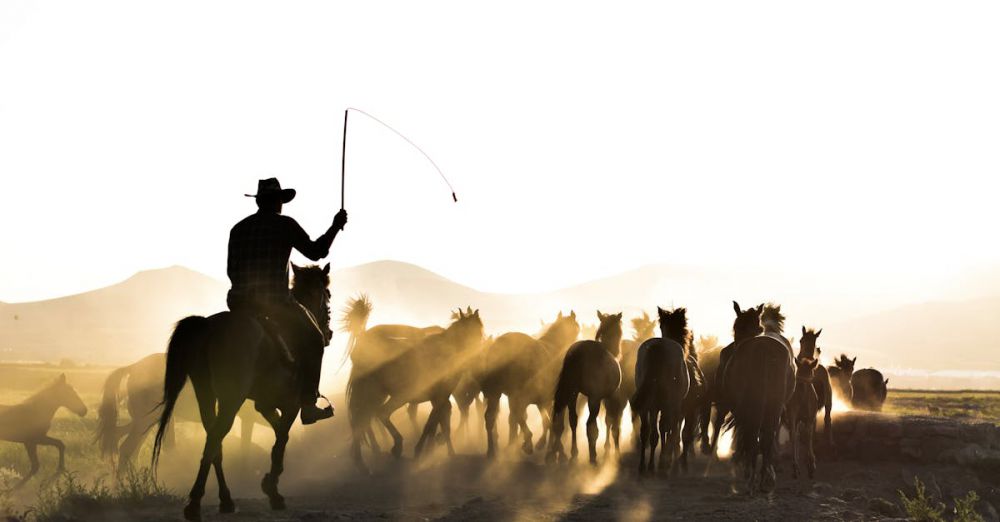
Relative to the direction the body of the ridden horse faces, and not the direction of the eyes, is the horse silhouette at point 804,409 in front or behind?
in front

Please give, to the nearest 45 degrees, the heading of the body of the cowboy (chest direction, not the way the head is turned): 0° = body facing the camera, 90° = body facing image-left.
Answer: approximately 225°

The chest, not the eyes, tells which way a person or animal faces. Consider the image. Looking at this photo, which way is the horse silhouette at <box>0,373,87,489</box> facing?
to the viewer's right

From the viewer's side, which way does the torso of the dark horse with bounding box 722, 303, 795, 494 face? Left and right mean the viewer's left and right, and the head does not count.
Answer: facing away from the viewer

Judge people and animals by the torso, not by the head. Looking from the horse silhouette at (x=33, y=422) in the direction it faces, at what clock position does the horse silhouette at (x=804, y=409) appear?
the horse silhouette at (x=804, y=409) is roughly at 1 o'clock from the horse silhouette at (x=33, y=422).

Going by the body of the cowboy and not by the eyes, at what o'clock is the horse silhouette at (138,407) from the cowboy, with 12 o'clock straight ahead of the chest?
The horse silhouette is roughly at 10 o'clock from the cowboy.

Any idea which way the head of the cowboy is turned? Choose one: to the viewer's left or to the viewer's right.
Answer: to the viewer's right

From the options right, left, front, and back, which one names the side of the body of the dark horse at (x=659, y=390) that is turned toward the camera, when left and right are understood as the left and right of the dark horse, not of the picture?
back

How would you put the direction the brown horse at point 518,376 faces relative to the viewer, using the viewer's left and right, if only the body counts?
facing away from the viewer and to the right of the viewer

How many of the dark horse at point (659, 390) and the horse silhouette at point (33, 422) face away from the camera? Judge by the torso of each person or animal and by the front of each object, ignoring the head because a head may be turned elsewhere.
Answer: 1

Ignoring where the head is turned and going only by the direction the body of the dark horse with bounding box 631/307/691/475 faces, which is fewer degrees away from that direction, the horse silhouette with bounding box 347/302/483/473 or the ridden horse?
the horse silhouette

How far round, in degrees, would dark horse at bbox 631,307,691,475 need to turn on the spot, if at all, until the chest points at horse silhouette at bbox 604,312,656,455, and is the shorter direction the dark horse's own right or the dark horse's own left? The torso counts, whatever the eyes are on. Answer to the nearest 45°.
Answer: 0° — it already faces it

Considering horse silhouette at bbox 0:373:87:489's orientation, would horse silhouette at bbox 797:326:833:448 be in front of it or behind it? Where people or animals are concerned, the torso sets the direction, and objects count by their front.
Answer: in front

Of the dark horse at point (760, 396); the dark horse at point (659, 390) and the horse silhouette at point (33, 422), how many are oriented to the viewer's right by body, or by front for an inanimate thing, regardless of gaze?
1

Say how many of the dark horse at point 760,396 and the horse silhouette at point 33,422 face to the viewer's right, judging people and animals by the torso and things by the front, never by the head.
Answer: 1

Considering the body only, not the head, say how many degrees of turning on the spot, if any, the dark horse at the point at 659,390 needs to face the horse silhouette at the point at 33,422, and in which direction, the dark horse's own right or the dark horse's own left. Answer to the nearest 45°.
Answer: approximately 90° to the dark horse's own left

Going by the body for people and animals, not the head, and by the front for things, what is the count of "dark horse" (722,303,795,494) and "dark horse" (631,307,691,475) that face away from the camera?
2

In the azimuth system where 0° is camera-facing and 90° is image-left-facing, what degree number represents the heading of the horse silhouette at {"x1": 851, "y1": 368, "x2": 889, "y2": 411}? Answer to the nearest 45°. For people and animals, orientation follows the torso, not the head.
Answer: approximately 225°

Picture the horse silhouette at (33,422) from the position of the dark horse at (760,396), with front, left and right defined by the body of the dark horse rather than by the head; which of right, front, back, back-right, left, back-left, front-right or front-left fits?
left
